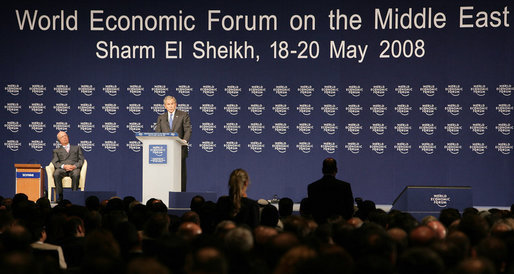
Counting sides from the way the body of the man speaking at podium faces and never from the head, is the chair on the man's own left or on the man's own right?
on the man's own right

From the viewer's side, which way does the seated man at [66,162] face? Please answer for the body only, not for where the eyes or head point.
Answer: toward the camera

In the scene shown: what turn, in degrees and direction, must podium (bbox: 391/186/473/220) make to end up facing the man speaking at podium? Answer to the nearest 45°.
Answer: approximately 135° to its right

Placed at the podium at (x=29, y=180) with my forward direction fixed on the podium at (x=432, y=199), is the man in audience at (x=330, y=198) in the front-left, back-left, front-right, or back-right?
front-right

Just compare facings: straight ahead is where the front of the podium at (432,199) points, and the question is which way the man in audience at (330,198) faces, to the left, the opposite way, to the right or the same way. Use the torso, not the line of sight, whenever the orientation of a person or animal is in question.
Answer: the opposite way

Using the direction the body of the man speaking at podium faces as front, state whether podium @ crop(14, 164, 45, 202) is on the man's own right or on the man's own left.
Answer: on the man's own right

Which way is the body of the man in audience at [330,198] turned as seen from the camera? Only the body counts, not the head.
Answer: away from the camera

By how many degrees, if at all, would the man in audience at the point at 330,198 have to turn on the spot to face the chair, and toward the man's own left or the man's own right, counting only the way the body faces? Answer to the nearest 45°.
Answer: approximately 45° to the man's own left

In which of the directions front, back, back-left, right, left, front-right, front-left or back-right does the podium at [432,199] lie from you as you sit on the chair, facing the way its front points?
front-left

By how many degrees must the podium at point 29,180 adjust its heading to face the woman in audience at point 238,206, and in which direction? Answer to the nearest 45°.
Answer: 0° — it already faces them

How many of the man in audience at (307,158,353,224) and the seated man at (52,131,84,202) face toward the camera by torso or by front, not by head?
1

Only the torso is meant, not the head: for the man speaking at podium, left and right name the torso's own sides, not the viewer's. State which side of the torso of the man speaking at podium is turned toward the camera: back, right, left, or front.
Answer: front

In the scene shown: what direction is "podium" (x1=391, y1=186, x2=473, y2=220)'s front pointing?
toward the camera

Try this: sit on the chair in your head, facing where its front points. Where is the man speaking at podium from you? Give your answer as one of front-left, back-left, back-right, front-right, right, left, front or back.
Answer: front-left

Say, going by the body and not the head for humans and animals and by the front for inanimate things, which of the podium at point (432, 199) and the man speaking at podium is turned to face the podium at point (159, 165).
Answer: the man speaking at podium

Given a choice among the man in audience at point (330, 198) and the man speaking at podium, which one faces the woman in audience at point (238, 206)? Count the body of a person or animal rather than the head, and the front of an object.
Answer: the man speaking at podium
